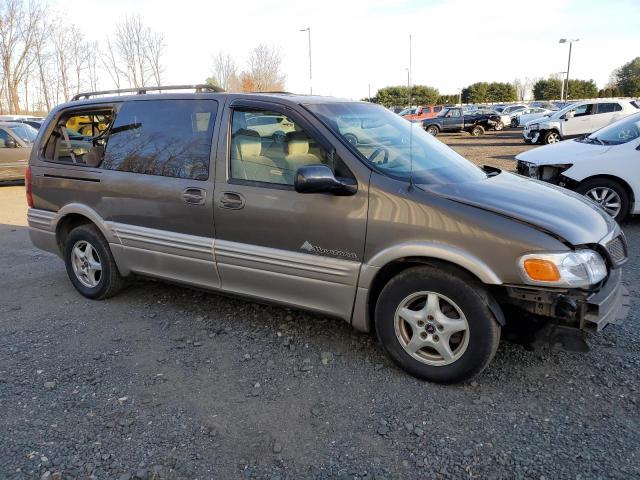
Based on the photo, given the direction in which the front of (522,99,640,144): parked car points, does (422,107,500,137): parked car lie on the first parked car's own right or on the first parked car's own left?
on the first parked car's own right

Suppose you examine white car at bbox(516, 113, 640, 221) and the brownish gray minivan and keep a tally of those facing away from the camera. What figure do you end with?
0

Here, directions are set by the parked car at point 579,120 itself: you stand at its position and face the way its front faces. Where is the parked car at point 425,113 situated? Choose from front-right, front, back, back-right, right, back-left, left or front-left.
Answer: right

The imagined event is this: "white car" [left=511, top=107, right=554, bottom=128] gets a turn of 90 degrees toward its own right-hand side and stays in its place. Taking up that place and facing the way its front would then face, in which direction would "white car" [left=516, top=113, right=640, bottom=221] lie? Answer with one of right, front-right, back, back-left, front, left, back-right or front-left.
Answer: back-left

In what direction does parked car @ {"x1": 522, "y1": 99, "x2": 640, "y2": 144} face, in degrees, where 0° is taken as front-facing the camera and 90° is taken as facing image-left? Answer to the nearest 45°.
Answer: approximately 45°

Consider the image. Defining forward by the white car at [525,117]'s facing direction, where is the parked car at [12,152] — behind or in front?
in front

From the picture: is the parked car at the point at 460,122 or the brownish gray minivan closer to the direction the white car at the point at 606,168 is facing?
the brownish gray minivan

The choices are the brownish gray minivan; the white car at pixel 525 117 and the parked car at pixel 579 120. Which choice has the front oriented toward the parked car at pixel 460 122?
the white car

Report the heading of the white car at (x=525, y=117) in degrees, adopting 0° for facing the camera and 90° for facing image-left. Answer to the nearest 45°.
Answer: approximately 45°

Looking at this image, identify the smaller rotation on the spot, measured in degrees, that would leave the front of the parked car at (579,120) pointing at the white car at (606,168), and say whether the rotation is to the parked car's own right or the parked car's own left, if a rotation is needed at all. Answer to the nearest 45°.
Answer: approximately 45° to the parked car's own left

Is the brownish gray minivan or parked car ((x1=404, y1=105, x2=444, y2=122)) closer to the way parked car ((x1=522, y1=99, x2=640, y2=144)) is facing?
the brownish gray minivan

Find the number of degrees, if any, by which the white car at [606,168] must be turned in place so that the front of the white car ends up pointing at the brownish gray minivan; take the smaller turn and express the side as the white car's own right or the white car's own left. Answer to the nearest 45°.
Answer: approximately 45° to the white car's own left

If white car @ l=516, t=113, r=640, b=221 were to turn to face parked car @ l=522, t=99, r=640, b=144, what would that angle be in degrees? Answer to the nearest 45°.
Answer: approximately 135° to its right

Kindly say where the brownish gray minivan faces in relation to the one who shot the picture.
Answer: facing the viewer and to the right of the viewer

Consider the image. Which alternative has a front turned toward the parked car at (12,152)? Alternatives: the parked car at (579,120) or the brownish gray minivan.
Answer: the parked car at (579,120)
